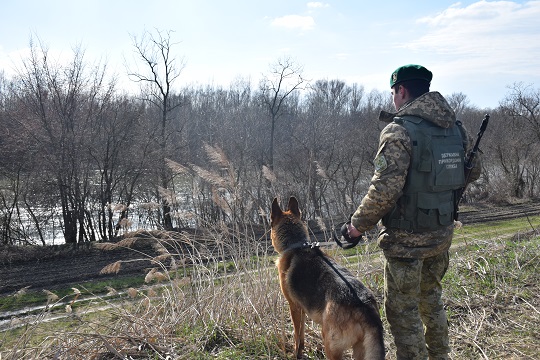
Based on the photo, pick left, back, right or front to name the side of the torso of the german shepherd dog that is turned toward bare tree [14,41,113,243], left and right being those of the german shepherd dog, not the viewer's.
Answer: front

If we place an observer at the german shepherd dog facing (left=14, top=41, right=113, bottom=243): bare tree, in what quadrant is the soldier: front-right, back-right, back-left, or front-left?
back-right

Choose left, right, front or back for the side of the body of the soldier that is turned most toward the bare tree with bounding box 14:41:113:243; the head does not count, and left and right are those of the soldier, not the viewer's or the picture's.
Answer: front

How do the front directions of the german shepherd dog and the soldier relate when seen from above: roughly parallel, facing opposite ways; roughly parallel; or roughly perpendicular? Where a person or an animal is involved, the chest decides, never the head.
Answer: roughly parallel

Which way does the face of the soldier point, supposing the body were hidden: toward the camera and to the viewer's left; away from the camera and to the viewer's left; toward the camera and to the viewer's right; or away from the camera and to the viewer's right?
away from the camera and to the viewer's left

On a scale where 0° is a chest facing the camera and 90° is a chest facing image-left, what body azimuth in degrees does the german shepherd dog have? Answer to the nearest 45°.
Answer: approximately 135°

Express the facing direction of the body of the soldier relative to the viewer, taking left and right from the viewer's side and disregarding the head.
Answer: facing away from the viewer and to the left of the viewer

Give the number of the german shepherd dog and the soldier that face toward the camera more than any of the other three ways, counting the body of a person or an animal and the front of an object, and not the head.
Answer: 0
